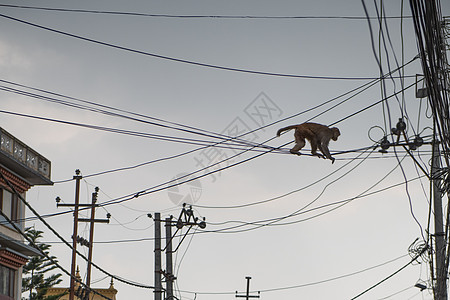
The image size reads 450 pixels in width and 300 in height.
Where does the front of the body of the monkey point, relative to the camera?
to the viewer's right

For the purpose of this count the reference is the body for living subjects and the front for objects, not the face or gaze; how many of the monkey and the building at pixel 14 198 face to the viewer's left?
0

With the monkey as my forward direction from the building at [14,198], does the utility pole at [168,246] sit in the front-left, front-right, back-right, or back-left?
front-left

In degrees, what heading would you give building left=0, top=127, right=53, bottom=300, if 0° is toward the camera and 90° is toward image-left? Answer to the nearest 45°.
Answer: approximately 315°

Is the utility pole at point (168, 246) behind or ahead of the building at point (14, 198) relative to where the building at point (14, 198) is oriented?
ahead

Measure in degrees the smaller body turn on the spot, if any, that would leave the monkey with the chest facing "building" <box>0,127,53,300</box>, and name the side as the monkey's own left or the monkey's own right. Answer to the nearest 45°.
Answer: approximately 135° to the monkey's own left
